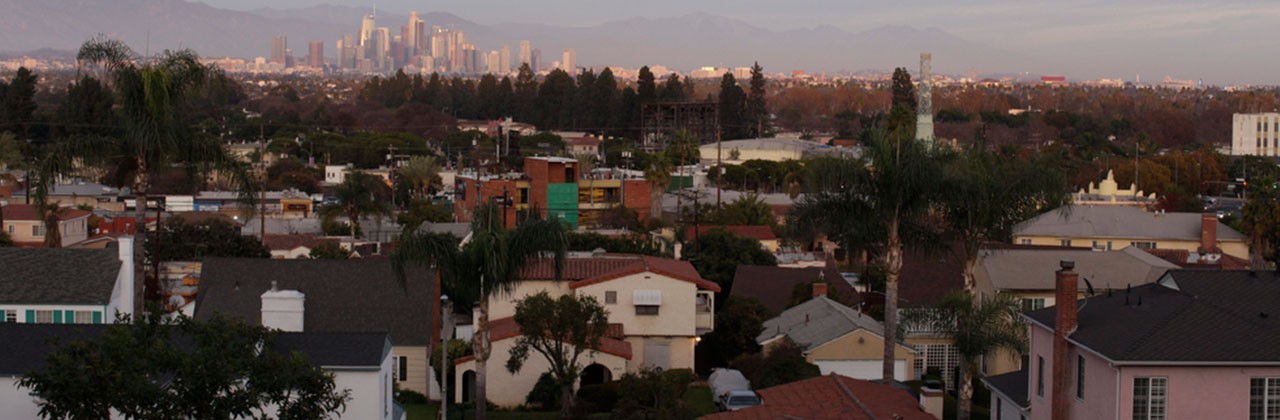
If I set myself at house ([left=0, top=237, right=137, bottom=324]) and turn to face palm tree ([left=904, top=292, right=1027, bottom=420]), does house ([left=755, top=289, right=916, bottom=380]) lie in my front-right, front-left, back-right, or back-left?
front-left

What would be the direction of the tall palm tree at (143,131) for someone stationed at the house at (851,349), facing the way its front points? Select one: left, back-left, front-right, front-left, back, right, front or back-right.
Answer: front-right

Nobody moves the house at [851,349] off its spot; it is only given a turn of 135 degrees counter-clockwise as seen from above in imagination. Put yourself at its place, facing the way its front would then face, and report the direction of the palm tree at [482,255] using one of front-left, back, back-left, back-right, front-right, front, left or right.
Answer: back

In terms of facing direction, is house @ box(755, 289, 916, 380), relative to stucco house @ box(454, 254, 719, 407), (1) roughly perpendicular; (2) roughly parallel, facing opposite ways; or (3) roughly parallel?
roughly parallel

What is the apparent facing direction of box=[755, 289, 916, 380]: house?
toward the camera

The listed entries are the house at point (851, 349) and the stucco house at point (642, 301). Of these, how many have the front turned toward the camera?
2

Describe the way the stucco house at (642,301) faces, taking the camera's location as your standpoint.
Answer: facing the viewer

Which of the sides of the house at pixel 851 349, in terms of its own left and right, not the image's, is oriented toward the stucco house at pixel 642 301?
right

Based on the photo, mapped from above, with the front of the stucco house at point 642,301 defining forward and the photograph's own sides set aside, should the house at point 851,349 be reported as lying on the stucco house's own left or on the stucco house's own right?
on the stucco house's own left

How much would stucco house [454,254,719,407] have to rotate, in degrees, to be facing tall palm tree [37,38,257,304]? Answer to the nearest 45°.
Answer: approximately 45° to its right
